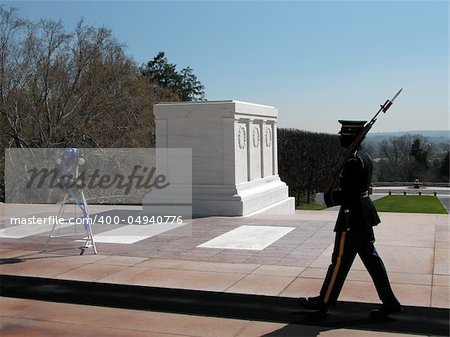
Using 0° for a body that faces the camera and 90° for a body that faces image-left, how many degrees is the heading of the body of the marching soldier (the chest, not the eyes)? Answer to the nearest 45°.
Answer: approximately 90°

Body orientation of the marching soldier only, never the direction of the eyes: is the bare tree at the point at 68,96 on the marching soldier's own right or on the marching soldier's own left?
on the marching soldier's own right

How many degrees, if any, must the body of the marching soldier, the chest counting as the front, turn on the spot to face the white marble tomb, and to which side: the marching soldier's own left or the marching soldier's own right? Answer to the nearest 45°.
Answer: approximately 45° to the marching soldier's own right
